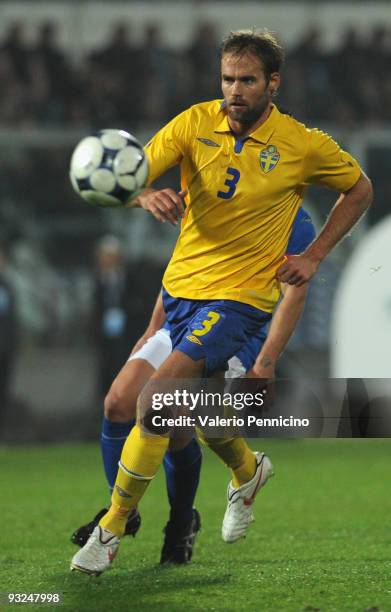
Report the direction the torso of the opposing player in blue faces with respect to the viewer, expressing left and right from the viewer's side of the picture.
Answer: facing the viewer and to the left of the viewer
